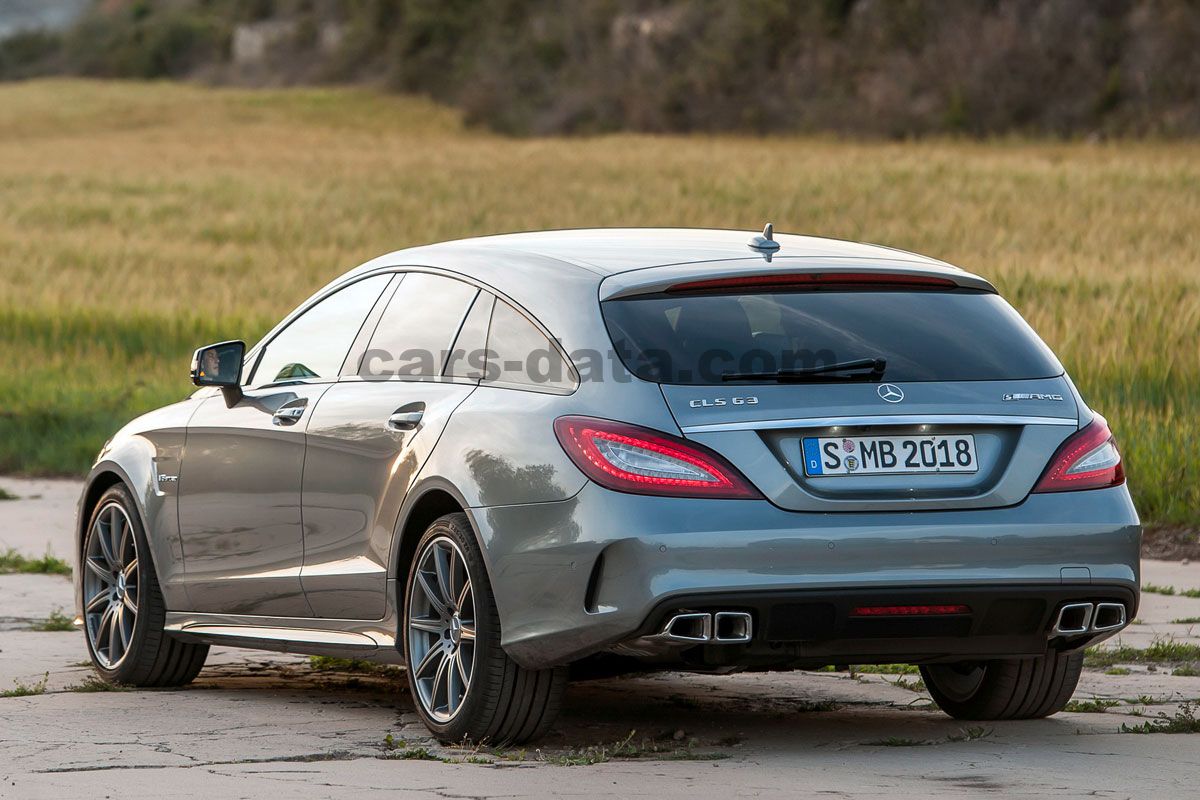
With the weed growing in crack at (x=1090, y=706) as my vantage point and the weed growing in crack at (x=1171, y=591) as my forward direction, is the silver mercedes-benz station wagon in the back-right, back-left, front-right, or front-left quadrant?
back-left

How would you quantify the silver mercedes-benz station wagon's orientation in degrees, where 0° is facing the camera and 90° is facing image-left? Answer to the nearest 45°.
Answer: approximately 135°

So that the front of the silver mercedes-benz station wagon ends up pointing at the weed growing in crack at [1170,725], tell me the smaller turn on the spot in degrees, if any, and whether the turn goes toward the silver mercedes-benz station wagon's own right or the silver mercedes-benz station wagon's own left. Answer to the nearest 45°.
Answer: approximately 135° to the silver mercedes-benz station wagon's own right

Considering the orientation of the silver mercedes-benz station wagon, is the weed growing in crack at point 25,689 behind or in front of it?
in front

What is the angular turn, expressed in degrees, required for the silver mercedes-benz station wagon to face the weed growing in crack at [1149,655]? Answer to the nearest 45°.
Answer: approximately 90° to its right

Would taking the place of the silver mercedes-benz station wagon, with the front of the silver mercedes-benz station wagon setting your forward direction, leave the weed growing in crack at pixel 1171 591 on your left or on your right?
on your right

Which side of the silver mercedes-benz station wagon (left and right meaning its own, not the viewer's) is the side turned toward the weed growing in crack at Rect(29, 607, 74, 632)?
front

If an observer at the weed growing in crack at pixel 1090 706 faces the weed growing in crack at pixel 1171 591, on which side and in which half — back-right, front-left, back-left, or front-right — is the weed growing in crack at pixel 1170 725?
back-right

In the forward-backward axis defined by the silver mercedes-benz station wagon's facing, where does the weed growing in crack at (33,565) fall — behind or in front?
in front
